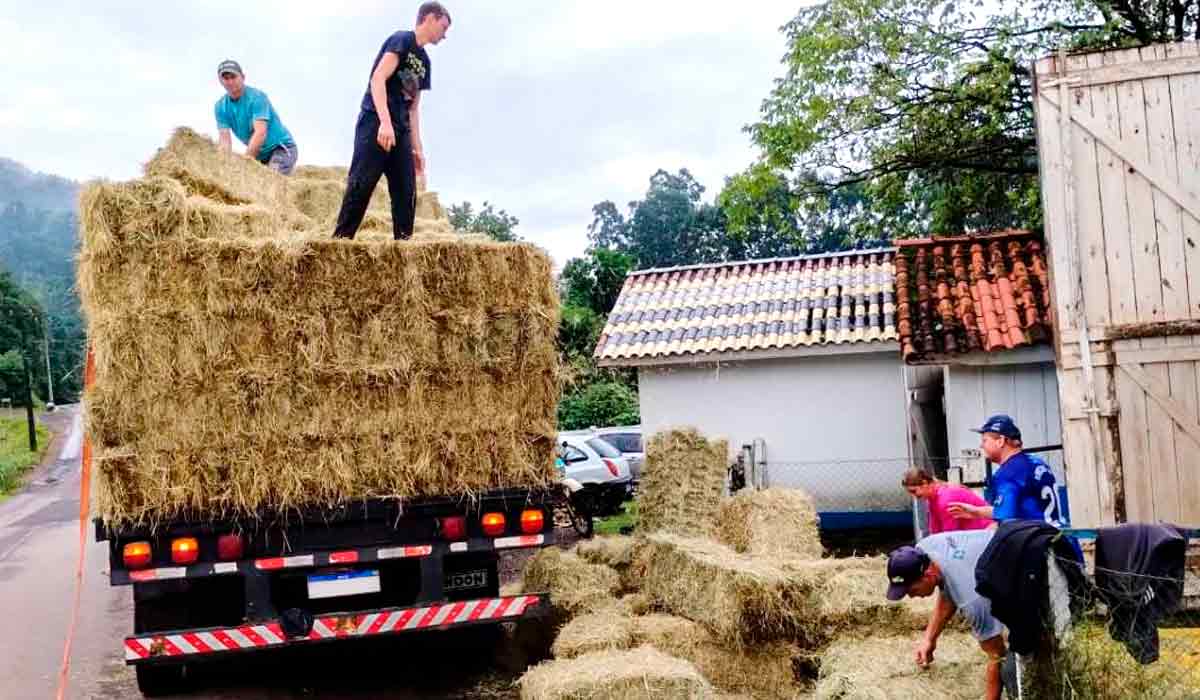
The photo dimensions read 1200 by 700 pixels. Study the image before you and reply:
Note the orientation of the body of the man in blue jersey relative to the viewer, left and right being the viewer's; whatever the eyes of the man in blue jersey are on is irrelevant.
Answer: facing away from the viewer and to the left of the viewer

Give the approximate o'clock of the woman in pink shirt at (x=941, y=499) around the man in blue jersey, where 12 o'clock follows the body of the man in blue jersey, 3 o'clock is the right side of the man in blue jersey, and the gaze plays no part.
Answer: The woman in pink shirt is roughly at 1 o'clock from the man in blue jersey.

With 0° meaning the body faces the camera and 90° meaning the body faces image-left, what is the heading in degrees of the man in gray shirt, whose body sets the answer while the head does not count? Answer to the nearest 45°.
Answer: approximately 90°

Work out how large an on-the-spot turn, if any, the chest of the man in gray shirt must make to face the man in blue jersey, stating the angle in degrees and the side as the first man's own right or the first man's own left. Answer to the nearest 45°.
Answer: approximately 90° to the first man's own right

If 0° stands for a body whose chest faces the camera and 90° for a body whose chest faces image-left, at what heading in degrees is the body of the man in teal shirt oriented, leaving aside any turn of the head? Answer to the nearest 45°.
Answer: approximately 45°

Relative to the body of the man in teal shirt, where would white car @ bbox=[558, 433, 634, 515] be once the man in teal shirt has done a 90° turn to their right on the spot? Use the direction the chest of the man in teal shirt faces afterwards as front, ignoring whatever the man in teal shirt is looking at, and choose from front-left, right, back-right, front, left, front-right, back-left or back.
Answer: right

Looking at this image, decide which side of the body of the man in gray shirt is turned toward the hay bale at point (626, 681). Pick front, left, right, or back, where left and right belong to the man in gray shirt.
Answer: front

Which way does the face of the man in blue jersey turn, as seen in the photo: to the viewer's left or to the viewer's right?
to the viewer's left
